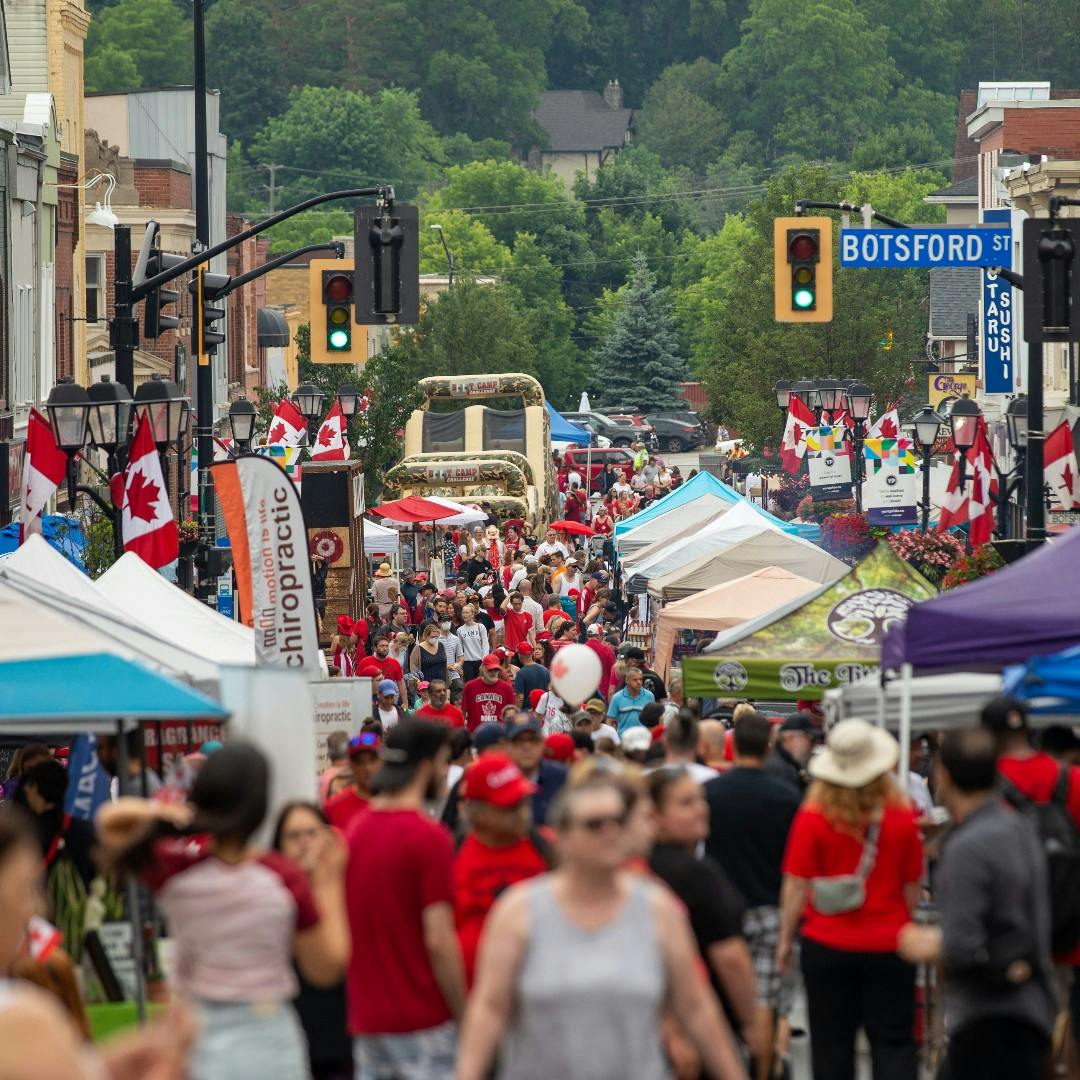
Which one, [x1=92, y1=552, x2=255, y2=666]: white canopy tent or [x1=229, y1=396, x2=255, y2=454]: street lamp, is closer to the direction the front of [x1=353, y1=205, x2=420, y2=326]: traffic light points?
the street lamp

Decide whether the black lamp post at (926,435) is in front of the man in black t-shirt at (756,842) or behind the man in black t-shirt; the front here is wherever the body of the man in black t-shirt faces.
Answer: in front

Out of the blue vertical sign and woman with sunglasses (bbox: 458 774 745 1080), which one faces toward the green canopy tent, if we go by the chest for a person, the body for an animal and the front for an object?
the blue vertical sign

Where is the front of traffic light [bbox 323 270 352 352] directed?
toward the camera

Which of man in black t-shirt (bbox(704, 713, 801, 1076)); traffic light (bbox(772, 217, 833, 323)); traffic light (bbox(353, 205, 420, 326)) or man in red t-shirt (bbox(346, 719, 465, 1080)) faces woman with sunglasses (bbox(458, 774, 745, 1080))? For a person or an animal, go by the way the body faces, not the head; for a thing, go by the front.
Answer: traffic light (bbox(772, 217, 833, 323))

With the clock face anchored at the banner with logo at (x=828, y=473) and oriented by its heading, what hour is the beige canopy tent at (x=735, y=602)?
The beige canopy tent is roughly at 12 o'clock from the banner with logo.

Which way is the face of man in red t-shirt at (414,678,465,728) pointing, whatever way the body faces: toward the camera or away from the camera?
toward the camera

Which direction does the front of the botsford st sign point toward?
toward the camera

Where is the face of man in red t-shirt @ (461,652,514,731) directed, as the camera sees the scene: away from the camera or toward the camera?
toward the camera

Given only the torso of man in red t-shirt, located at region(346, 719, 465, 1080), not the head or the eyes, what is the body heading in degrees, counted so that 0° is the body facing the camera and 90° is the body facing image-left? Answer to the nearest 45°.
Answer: approximately 225°

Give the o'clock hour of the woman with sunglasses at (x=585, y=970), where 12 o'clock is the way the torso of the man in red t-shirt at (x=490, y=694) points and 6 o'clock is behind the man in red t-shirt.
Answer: The woman with sunglasses is roughly at 12 o'clock from the man in red t-shirt.

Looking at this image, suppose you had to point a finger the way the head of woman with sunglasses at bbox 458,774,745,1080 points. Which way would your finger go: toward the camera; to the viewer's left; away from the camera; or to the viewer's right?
toward the camera

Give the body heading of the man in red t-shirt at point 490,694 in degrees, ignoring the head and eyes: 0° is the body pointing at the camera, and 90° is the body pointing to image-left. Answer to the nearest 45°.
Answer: approximately 0°

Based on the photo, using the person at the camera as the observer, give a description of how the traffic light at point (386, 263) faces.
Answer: facing away from the viewer
